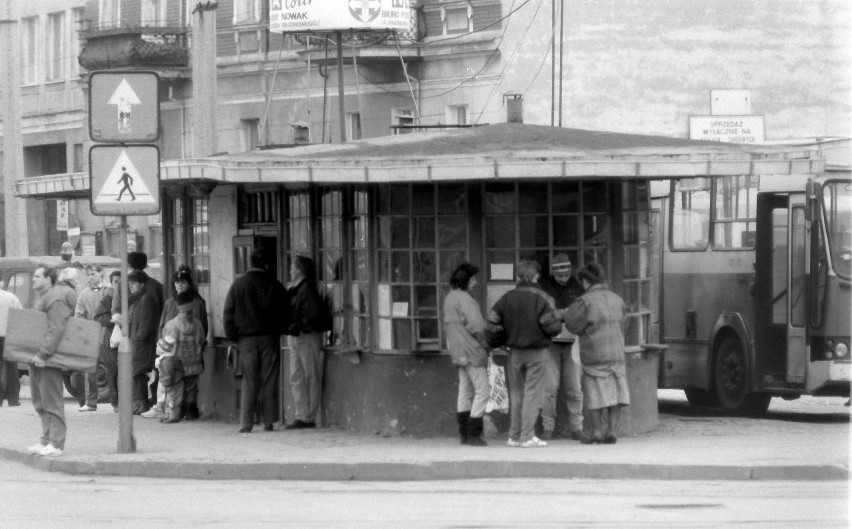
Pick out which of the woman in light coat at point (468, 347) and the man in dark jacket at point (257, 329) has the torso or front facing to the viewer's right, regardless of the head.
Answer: the woman in light coat

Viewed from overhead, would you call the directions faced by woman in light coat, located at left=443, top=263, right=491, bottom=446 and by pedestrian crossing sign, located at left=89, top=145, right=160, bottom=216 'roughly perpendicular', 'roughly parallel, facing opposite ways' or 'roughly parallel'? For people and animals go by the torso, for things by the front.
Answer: roughly perpendicular

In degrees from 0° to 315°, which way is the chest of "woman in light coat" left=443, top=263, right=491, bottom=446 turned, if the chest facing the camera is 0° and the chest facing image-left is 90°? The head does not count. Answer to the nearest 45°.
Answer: approximately 270°

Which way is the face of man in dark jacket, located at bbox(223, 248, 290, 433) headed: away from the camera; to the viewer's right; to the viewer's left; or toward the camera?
away from the camera

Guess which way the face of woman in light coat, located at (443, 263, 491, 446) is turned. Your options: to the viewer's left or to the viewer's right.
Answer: to the viewer's right

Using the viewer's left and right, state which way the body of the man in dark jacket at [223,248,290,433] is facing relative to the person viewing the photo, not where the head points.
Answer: facing away from the viewer

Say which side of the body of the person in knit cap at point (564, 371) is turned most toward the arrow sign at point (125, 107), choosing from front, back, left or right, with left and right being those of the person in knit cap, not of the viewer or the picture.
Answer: right

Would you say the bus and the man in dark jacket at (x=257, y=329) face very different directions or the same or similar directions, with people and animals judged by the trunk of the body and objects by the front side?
very different directions

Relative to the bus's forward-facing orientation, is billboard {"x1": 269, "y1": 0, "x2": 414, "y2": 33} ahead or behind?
behind
